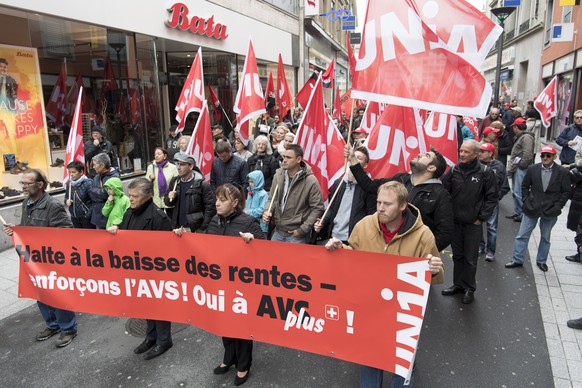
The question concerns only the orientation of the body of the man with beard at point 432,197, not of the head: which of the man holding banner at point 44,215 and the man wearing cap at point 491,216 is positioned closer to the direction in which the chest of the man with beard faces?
the man holding banner

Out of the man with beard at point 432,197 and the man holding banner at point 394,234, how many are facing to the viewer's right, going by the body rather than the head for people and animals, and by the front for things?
0

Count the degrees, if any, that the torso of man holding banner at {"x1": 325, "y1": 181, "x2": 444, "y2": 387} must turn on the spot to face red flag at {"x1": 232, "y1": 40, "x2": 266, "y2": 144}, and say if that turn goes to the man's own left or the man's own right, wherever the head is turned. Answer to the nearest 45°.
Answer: approximately 90° to the man's own right

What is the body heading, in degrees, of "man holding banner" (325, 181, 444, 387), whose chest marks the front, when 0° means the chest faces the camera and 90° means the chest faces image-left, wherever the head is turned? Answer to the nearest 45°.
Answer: approximately 45°

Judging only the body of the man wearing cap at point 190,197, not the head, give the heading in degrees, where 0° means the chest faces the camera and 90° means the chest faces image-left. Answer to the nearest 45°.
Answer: approximately 45°

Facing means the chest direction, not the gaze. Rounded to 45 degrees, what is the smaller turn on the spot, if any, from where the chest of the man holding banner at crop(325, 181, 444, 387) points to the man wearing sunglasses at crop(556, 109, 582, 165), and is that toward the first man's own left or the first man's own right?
approximately 180°

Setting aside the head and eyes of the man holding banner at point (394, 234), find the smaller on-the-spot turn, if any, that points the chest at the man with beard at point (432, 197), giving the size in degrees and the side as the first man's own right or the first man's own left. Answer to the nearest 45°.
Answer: approximately 135° to the first man's own right

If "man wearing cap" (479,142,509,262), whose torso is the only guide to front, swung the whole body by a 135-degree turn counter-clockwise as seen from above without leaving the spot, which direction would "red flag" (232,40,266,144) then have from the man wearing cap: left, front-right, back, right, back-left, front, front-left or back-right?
back
